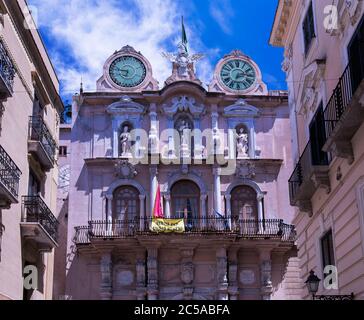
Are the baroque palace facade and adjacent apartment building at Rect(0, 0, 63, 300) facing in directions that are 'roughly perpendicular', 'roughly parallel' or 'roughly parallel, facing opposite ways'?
roughly perpendicular

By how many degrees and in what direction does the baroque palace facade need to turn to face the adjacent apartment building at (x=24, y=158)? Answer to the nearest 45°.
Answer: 0° — it already faces it

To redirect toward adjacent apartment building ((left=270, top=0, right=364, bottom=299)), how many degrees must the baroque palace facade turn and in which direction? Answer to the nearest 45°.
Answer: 0° — it already faces it

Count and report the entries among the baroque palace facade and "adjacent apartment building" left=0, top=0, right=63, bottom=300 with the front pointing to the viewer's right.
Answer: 1

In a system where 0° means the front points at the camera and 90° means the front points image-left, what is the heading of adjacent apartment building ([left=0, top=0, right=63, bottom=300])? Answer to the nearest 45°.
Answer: approximately 270°

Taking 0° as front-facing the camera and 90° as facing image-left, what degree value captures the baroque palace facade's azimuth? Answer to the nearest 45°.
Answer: approximately 0°

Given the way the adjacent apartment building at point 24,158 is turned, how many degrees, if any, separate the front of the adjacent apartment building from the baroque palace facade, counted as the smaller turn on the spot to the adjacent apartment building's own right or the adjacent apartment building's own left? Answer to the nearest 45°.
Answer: approximately 45° to the adjacent apartment building's own left

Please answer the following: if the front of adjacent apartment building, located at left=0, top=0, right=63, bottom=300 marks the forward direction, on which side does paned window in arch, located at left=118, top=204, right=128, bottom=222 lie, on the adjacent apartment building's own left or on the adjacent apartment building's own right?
on the adjacent apartment building's own left
